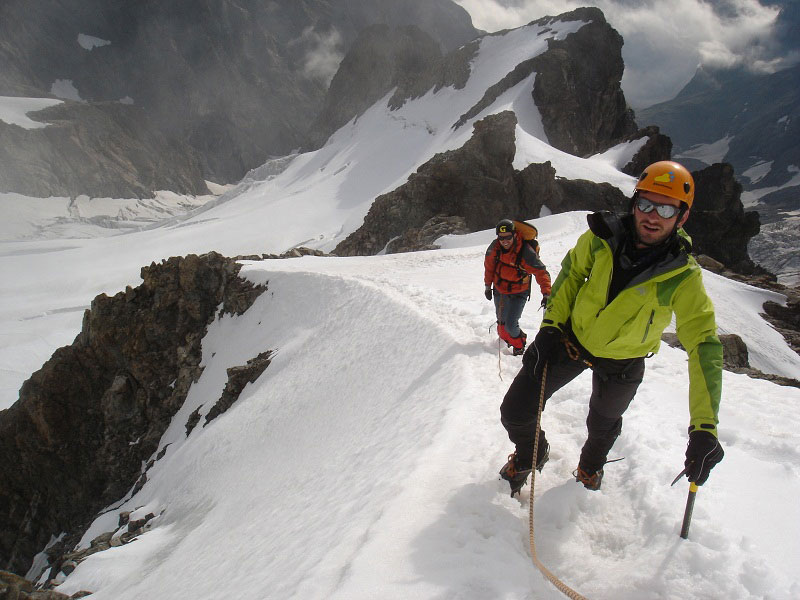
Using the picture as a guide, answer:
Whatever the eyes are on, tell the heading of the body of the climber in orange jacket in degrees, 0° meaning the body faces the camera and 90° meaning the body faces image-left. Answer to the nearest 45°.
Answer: approximately 45°

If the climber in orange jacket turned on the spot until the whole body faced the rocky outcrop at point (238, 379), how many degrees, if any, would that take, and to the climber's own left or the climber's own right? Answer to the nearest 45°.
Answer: approximately 90° to the climber's own right

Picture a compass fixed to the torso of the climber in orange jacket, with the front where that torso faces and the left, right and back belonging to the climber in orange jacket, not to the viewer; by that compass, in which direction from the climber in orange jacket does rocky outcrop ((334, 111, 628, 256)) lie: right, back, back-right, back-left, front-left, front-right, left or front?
back-right

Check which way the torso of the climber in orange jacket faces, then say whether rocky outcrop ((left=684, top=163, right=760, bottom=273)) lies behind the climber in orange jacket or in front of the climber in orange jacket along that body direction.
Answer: behind

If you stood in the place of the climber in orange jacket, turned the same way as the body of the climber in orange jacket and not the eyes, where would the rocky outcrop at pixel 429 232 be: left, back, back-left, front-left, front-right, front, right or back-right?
back-right
